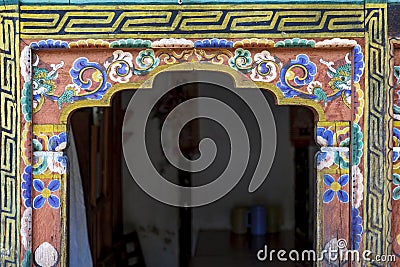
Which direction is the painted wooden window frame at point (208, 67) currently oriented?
toward the camera
